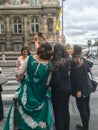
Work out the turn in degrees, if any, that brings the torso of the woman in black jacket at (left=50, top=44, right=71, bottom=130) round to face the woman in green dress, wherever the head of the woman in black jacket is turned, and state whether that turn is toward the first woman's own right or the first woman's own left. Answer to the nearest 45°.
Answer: approximately 135° to the first woman's own left

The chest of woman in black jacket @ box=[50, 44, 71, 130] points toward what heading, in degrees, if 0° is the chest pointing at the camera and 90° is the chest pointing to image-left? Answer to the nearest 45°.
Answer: approximately 180°

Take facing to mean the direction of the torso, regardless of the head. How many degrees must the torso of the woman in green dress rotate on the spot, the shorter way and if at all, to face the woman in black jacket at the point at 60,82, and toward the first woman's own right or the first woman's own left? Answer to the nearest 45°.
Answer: approximately 45° to the first woman's own right

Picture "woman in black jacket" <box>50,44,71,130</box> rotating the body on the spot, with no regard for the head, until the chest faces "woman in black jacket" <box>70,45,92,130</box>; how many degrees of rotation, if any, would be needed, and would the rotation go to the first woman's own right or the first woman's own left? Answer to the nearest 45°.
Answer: approximately 45° to the first woman's own right

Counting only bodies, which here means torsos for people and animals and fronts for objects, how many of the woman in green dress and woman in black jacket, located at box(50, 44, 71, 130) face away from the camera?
2

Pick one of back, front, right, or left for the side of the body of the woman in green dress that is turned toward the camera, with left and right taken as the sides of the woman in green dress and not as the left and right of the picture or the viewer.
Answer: back
